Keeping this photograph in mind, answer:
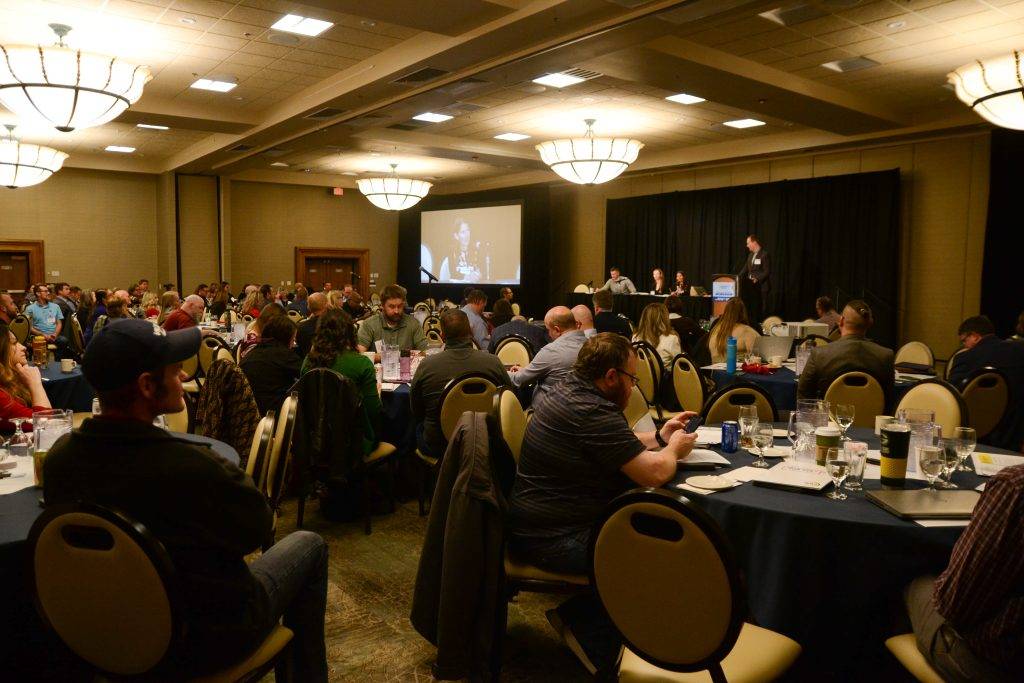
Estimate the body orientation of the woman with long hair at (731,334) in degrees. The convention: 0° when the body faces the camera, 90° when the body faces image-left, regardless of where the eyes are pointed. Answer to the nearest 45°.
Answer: approximately 180°

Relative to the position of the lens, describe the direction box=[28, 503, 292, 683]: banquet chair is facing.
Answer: facing away from the viewer and to the right of the viewer

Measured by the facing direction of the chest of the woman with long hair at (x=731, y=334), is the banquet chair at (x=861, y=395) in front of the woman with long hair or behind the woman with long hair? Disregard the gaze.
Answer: behind

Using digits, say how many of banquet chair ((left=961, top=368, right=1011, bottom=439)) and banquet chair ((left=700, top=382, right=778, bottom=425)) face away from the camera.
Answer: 2

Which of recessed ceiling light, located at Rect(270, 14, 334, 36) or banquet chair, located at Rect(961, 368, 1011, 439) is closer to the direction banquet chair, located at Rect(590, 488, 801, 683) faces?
the banquet chair

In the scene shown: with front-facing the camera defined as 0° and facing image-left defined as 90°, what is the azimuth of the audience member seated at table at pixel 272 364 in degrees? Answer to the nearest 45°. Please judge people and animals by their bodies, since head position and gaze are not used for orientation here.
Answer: approximately 225°

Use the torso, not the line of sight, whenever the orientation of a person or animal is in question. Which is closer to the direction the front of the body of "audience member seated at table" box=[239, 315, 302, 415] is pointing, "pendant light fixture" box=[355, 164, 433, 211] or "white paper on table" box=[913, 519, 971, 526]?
the pendant light fixture

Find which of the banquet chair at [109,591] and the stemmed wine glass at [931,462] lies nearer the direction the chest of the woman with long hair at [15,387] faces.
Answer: the stemmed wine glass

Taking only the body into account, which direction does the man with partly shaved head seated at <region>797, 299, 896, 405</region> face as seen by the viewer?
away from the camera

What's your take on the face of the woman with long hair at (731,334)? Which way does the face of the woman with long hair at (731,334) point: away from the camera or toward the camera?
away from the camera
